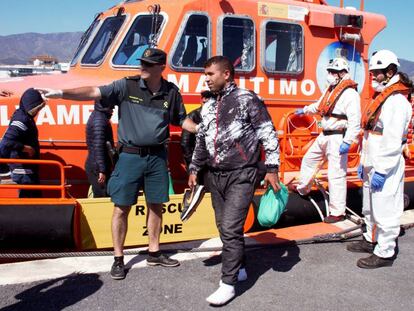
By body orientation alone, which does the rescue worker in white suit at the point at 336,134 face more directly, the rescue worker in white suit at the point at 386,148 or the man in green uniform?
the man in green uniform

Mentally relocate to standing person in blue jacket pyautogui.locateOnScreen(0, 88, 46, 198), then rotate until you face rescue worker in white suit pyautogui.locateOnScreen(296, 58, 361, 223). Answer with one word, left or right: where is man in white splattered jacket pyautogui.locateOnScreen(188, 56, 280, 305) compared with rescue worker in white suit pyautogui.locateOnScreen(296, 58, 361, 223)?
right

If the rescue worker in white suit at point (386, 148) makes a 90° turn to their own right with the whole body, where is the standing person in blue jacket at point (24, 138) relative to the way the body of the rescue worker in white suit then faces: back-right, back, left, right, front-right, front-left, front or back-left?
left

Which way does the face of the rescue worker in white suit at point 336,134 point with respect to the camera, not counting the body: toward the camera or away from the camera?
toward the camera

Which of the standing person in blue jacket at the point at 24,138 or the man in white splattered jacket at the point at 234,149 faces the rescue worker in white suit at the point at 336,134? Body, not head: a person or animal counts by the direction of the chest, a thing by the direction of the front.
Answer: the standing person in blue jacket

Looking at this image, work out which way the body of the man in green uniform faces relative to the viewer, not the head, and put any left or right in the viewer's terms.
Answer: facing the viewer

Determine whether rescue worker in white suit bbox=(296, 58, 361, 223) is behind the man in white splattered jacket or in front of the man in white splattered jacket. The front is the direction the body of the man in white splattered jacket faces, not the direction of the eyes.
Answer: behind

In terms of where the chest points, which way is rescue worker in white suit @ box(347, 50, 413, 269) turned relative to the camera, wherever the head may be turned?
to the viewer's left

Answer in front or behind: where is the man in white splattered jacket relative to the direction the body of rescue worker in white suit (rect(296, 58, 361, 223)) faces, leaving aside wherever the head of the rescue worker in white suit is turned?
in front

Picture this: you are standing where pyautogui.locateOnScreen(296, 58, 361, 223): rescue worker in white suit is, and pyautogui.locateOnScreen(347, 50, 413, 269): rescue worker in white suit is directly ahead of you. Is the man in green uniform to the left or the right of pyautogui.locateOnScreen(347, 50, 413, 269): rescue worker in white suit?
right

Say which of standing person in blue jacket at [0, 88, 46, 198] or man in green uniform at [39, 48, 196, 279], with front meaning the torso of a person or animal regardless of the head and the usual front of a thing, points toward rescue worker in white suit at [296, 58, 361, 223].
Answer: the standing person in blue jacket

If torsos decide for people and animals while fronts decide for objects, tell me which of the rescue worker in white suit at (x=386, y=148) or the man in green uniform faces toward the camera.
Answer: the man in green uniform

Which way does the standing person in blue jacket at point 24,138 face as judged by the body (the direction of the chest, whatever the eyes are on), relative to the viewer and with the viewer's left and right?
facing to the right of the viewer

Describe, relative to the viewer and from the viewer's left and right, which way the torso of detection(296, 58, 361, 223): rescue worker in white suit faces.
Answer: facing the viewer and to the left of the viewer

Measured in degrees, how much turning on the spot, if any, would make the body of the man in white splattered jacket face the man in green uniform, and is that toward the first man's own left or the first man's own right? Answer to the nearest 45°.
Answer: approximately 45° to the first man's own right

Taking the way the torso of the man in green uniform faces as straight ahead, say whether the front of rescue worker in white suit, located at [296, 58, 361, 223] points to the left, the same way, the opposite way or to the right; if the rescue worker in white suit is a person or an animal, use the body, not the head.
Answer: to the right

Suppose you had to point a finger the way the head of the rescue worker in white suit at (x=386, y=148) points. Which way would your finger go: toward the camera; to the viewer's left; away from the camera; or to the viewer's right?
to the viewer's left

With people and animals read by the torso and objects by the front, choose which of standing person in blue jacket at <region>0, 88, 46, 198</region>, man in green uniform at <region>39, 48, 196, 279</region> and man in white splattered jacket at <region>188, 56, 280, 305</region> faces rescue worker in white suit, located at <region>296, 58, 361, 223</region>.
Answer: the standing person in blue jacket
